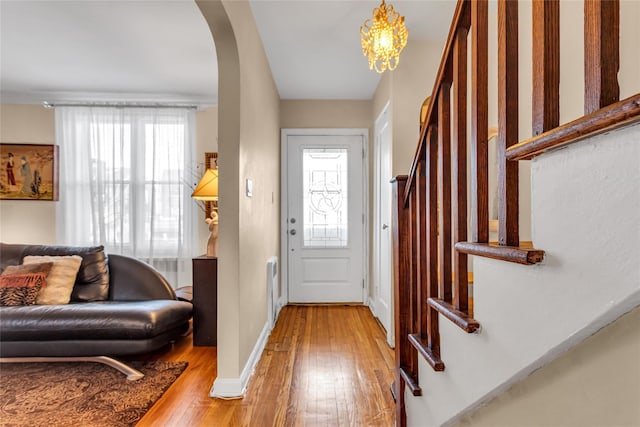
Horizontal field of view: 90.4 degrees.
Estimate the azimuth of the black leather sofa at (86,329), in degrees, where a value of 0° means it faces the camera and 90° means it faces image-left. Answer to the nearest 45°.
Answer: approximately 0°

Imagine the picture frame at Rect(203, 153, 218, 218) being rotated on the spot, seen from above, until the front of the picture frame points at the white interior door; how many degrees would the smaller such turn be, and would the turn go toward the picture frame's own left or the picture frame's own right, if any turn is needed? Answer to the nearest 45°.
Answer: approximately 45° to the picture frame's own left

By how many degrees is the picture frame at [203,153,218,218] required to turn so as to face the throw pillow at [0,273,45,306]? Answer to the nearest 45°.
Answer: approximately 45° to its right

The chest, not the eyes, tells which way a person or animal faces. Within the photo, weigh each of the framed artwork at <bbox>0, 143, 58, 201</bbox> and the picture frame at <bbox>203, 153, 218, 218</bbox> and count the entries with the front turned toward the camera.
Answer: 2

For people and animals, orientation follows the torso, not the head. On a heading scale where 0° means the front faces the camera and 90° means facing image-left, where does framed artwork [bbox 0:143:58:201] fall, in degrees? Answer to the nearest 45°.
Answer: approximately 0°

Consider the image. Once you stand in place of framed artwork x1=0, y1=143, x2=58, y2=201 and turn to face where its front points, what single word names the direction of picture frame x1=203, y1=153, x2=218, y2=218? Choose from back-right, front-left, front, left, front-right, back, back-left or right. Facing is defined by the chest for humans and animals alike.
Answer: front-left
